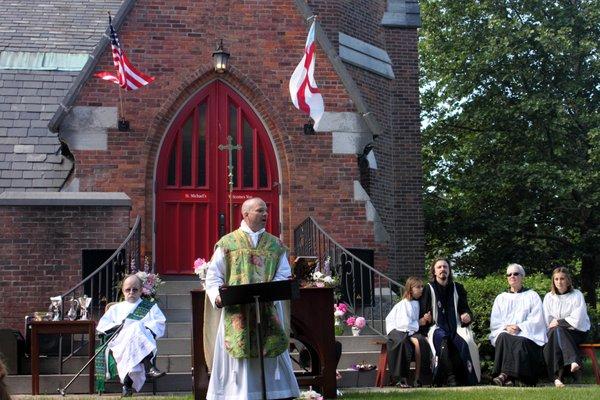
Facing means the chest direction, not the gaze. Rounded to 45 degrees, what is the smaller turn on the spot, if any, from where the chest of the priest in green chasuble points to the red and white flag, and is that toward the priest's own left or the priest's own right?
approximately 180°

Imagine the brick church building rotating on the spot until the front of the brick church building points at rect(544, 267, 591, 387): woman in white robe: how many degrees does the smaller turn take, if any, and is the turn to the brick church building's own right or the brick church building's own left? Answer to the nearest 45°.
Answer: approximately 45° to the brick church building's own left

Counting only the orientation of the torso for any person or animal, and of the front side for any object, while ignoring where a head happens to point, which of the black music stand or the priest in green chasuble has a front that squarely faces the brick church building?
the black music stand

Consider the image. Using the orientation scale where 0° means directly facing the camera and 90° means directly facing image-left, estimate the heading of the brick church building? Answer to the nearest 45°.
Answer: approximately 0°

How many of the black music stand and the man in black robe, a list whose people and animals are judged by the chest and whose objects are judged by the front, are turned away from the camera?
1

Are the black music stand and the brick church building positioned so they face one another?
yes

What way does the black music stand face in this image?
away from the camera

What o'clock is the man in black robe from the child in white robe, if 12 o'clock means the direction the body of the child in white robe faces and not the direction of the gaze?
The man in black robe is roughly at 10 o'clock from the child in white robe.

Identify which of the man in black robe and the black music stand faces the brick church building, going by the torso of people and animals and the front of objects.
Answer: the black music stand

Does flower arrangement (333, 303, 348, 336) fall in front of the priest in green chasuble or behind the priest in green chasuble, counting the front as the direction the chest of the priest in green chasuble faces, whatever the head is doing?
behind
